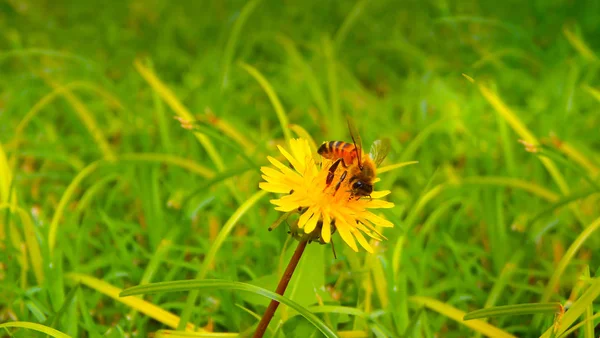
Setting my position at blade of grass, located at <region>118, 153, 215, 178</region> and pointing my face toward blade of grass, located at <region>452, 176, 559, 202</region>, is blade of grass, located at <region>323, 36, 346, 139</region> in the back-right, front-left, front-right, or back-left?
front-left

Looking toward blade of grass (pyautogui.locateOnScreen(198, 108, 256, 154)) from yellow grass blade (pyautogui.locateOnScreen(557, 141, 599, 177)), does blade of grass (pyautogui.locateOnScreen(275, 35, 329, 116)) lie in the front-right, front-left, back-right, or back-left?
front-right

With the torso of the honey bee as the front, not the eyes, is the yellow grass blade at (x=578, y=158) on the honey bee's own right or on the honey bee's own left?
on the honey bee's own left

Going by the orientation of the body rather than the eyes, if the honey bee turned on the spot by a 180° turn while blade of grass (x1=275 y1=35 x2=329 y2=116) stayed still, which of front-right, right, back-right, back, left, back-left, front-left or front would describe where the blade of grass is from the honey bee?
front-right

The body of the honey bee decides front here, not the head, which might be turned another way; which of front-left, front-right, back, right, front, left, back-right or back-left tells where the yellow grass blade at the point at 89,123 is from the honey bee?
back

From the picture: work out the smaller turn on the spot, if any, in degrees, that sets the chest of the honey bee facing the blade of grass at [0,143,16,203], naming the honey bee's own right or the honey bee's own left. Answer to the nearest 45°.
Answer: approximately 135° to the honey bee's own right

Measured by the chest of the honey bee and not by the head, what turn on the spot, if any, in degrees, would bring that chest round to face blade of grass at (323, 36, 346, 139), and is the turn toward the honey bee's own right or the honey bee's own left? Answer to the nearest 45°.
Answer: approximately 135° to the honey bee's own left

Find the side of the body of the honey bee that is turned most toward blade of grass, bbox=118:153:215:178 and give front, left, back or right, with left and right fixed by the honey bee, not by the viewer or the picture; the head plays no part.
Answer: back

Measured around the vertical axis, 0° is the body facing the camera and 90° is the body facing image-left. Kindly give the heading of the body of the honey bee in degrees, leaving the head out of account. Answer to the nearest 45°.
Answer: approximately 315°

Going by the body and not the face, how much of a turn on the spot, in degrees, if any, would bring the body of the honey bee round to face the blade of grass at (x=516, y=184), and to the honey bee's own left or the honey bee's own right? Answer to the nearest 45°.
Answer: approximately 90° to the honey bee's own left
